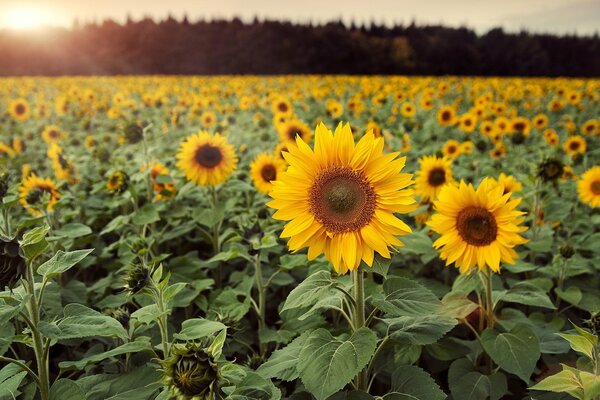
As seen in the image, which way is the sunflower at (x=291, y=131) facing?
toward the camera

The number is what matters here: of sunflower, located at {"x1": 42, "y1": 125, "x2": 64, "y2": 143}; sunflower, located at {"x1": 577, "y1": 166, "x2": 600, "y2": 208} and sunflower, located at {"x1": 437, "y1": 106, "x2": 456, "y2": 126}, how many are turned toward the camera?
3

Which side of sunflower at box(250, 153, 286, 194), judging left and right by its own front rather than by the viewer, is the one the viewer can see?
front

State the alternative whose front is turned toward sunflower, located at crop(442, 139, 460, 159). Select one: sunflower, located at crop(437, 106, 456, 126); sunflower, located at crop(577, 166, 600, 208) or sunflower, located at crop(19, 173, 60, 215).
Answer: sunflower, located at crop(437, 106, 456, 126)

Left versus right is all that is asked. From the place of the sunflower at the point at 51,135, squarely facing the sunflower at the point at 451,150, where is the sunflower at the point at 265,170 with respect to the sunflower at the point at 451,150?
right

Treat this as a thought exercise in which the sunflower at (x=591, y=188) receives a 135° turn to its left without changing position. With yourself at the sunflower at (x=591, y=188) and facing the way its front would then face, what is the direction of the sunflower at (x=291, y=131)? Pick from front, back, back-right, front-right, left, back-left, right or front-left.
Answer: back-left

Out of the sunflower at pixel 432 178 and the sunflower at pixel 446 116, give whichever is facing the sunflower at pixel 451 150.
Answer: the sunflower at pixel 446 116

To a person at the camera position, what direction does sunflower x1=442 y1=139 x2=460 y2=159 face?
facing the viewer

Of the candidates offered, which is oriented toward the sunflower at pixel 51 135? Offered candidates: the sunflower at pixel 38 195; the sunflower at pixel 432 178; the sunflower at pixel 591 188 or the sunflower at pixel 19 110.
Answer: the sunflower at pixel 19 110

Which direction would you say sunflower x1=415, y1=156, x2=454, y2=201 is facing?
toward the camera

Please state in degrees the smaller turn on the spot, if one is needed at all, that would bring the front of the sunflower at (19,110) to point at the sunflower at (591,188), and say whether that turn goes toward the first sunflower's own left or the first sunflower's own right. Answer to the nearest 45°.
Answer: approximately 45° to the first sunflower's own left

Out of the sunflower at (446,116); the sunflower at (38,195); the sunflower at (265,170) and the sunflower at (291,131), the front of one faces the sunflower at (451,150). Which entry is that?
the sunflower at (446,116)
